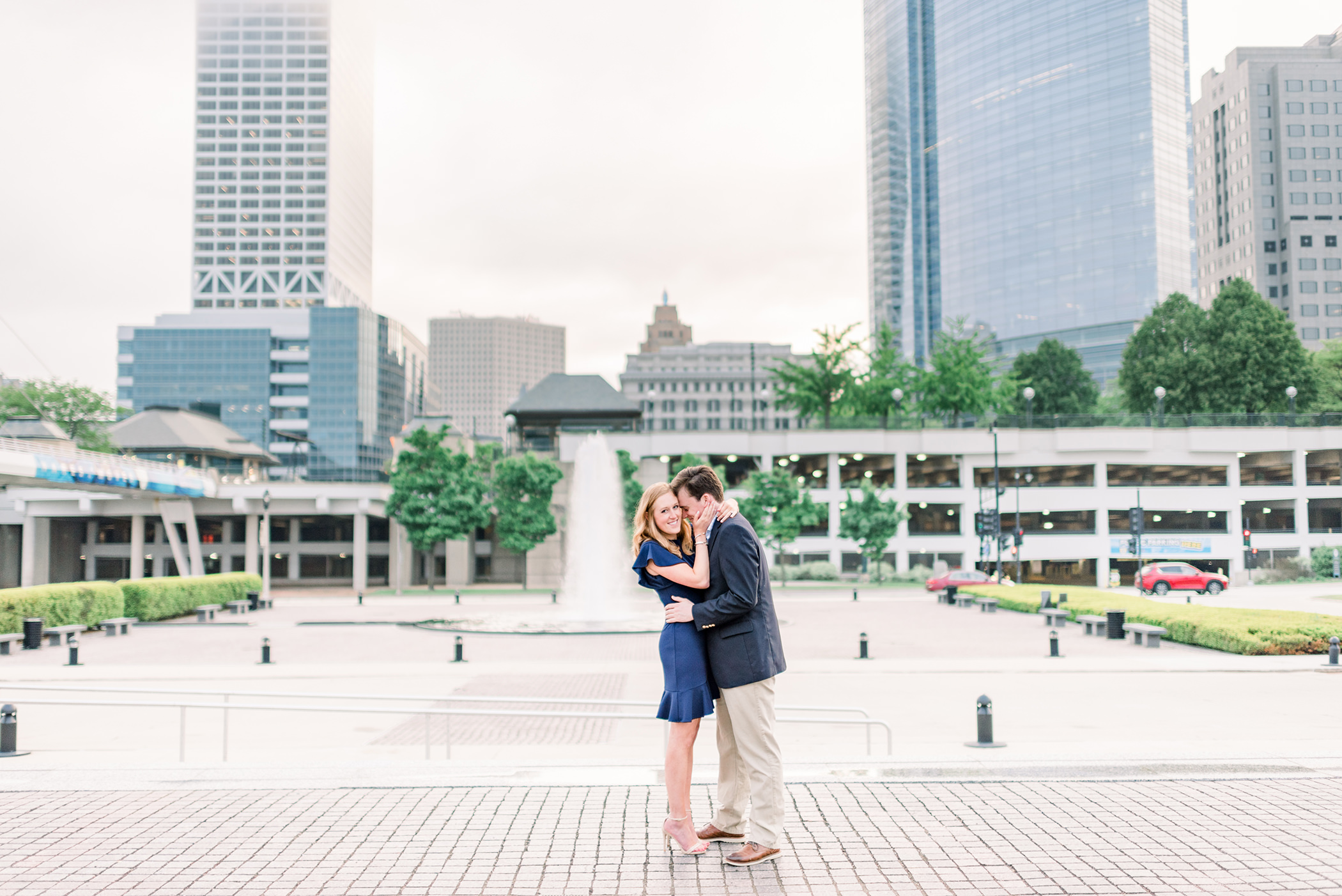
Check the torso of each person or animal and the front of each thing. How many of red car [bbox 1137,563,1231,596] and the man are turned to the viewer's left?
1

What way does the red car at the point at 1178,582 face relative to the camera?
to the viewer's right

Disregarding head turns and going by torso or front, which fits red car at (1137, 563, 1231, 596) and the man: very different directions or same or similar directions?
very different directions

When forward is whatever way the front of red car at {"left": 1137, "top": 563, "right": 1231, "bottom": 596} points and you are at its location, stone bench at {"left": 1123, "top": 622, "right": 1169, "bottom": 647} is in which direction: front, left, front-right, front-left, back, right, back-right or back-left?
right

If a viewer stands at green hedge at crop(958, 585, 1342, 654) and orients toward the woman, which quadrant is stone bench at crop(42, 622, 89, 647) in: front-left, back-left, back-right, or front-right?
front-right

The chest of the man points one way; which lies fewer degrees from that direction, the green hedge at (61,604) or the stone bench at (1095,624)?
the green hedge

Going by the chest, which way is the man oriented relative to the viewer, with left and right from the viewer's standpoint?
facing to the left of the viewer

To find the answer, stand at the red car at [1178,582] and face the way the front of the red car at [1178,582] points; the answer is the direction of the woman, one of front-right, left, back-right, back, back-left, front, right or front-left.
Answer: right

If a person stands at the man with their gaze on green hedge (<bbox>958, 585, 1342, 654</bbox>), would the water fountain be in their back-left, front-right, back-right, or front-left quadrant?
front-left

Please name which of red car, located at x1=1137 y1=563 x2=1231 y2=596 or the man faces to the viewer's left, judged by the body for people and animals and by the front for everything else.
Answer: the man

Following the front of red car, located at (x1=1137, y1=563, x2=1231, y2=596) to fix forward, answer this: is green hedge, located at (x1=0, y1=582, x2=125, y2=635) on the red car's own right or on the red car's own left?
on the red car's own right
